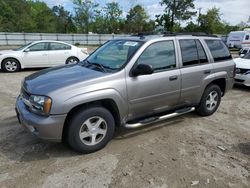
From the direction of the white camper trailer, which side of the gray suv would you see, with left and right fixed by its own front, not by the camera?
back

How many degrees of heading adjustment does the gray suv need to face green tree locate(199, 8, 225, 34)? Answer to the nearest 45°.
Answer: approximately 135° to its right

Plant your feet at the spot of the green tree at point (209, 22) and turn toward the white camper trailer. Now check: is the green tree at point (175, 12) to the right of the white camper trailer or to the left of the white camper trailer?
right

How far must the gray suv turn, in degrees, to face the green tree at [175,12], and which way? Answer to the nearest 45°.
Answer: approximately 135° to its right

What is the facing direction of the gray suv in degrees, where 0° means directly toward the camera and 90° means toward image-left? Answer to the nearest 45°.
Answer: approximately 45°
